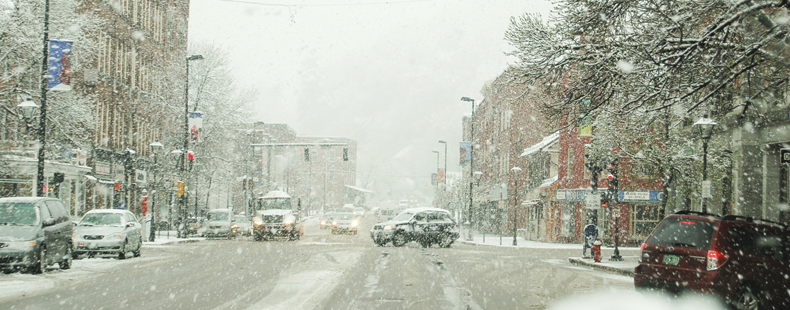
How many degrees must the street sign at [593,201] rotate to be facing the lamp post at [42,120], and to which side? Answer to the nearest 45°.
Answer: approximately 45° to its right

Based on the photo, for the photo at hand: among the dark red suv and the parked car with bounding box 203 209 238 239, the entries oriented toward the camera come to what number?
1

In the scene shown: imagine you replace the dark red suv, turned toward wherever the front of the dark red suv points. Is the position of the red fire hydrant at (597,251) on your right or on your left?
on your left

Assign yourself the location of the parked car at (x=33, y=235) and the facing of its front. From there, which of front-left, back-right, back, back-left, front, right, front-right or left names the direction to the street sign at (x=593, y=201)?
back-left

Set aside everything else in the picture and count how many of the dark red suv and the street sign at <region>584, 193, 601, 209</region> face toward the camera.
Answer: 1

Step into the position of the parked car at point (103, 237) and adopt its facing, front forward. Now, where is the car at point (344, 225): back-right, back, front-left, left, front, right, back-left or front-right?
back

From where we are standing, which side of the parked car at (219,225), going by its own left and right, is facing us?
front

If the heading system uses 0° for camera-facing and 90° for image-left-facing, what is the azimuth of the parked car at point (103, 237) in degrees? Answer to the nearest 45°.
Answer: approximately 45°

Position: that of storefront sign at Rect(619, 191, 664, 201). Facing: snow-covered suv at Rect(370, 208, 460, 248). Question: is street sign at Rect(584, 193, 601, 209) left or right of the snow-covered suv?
left

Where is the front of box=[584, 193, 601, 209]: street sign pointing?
toward the camera

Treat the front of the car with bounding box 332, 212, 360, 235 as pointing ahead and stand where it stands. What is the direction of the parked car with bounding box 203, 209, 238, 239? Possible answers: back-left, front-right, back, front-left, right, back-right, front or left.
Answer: front-right
